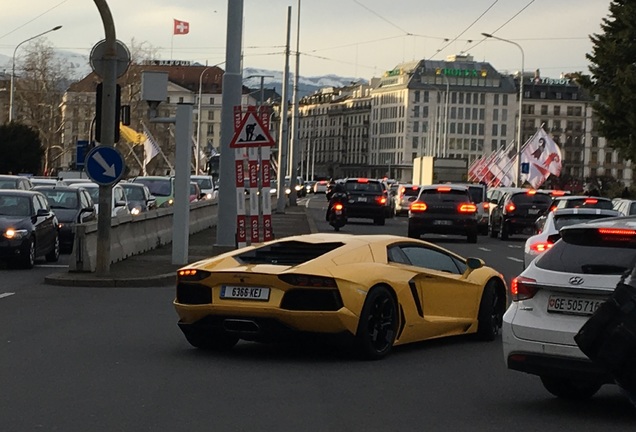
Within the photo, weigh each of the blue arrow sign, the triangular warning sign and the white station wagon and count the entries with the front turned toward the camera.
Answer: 2

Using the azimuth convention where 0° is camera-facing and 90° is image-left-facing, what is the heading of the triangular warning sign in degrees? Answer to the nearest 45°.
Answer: approximately 0°

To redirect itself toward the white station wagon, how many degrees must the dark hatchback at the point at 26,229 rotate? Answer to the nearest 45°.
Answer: approximately 45° to its left

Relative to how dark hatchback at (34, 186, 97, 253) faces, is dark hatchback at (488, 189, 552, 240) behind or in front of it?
behind

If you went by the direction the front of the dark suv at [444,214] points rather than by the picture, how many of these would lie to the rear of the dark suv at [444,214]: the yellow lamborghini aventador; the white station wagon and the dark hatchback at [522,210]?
2

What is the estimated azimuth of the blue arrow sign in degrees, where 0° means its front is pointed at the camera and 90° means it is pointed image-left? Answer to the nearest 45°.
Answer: approximately 0°

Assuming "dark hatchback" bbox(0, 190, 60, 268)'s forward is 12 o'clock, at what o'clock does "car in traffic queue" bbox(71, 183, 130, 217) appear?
The car in traffic queue is roughly at 5 o'clock from the dark hatchback.

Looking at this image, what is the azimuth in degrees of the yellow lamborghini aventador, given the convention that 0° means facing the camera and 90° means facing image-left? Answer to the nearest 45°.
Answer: approximately 225°

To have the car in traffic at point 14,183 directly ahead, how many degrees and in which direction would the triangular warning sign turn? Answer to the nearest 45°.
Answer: approximately 135° to its right

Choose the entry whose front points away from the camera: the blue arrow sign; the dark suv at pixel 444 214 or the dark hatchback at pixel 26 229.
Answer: the dark suv at pixel 444 214

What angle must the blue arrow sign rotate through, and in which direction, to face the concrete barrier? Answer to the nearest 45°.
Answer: approximately 180°

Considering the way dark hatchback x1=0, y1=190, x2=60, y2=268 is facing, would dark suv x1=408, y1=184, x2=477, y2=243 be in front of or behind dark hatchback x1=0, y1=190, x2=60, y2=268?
behind

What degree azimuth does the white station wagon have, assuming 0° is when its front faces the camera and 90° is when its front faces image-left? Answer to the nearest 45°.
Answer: approximately 225°
